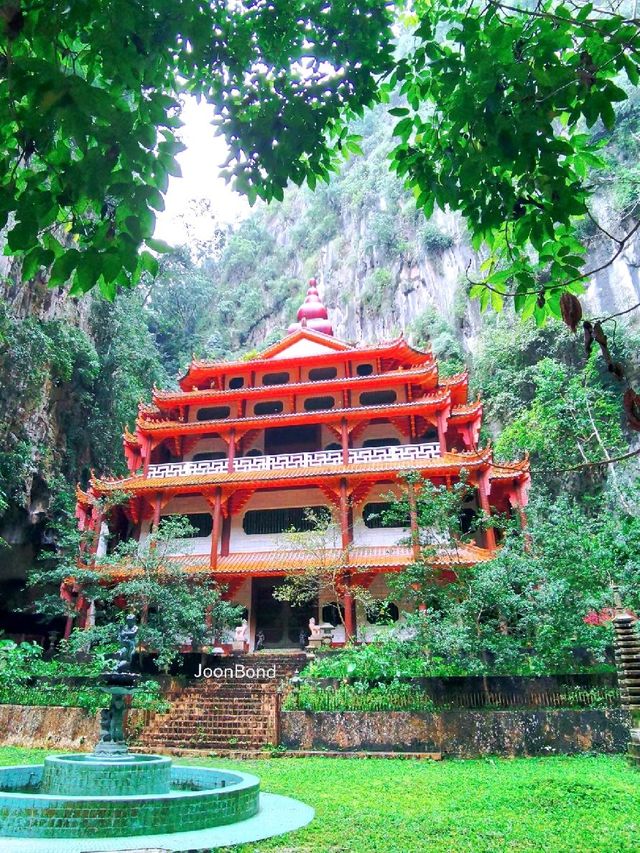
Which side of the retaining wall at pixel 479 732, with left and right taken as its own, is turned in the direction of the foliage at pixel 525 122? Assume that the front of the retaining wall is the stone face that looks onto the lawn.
front

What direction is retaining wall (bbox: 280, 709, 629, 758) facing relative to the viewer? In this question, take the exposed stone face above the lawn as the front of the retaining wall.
toward the camera

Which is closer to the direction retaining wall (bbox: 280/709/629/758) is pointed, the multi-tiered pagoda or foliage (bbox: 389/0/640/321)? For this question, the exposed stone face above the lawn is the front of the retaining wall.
the foliage

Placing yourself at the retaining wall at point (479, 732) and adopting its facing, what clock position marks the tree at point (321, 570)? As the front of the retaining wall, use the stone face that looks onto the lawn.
The tree is roughly at 5 o'clock from the retaining wall.

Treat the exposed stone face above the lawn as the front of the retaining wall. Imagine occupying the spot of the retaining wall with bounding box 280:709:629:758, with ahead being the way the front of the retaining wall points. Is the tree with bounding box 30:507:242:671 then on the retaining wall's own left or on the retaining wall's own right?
on the retaining wall's own right

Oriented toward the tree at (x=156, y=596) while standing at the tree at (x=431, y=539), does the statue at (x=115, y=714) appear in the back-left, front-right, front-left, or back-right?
front-left

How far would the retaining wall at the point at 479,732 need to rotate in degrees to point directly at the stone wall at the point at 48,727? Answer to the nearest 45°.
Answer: approximately 90° to its right

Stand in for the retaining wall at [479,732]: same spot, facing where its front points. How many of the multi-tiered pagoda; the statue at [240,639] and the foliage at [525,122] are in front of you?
1

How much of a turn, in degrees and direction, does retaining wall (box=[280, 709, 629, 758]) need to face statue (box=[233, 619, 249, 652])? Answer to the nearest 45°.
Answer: approximately 135° to its right

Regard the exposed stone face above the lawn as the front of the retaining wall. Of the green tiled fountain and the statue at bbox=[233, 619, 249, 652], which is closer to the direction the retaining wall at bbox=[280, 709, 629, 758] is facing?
the green tiled fountain

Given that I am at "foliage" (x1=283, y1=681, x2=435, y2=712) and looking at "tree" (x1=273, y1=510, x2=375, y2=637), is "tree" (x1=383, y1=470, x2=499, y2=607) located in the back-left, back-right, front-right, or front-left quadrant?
front-right

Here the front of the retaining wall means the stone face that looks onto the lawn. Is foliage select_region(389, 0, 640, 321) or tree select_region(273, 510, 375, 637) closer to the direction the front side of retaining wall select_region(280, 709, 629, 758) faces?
the foliage

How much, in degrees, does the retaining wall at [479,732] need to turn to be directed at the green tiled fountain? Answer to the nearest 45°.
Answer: approximately 45° to its right

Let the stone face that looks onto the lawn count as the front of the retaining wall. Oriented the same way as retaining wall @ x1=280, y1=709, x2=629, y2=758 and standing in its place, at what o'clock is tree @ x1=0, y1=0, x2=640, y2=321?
The tree is roughly at 12 o'clock from the retaining wall.

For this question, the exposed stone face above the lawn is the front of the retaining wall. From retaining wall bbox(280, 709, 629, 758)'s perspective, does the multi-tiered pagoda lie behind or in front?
behind
